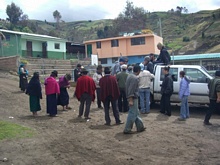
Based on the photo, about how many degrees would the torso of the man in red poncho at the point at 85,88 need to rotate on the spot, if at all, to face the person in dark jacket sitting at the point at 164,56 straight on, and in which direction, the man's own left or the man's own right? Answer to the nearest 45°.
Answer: approximately 45° to the man's own right

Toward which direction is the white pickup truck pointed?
to the viewer's right

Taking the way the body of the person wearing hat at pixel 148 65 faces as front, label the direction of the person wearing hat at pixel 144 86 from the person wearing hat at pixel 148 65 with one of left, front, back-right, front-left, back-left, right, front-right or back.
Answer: front-left

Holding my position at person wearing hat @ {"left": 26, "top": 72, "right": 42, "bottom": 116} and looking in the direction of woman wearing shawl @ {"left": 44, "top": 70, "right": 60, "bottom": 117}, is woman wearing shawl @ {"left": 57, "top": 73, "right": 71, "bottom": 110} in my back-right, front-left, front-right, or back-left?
front-left

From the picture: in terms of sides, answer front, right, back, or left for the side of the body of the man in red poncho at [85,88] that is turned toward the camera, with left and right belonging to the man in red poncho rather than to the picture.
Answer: back

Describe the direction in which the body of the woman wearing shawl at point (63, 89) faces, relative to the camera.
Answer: to the viewer's right

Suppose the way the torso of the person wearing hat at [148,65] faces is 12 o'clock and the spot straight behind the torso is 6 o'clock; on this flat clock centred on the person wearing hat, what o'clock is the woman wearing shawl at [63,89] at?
The woman wearing shawl is roughly at 1 o'clock from the person wearing hat.

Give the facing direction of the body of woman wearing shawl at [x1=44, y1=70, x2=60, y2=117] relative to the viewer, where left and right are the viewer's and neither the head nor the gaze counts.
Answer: facing away from the viewer and to the right of the viewer

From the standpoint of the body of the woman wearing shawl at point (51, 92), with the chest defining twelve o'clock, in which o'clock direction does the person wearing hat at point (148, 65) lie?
The person wearing hat is roughly at 1 o'clock from the woman wearing shawl.

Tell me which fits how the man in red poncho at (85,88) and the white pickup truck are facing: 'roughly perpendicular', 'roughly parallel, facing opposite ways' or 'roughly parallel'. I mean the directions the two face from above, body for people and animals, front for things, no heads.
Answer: roughly perpendicular

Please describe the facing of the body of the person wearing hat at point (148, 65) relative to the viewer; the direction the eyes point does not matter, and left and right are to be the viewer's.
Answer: facing the viewer and to the left of the viewer
